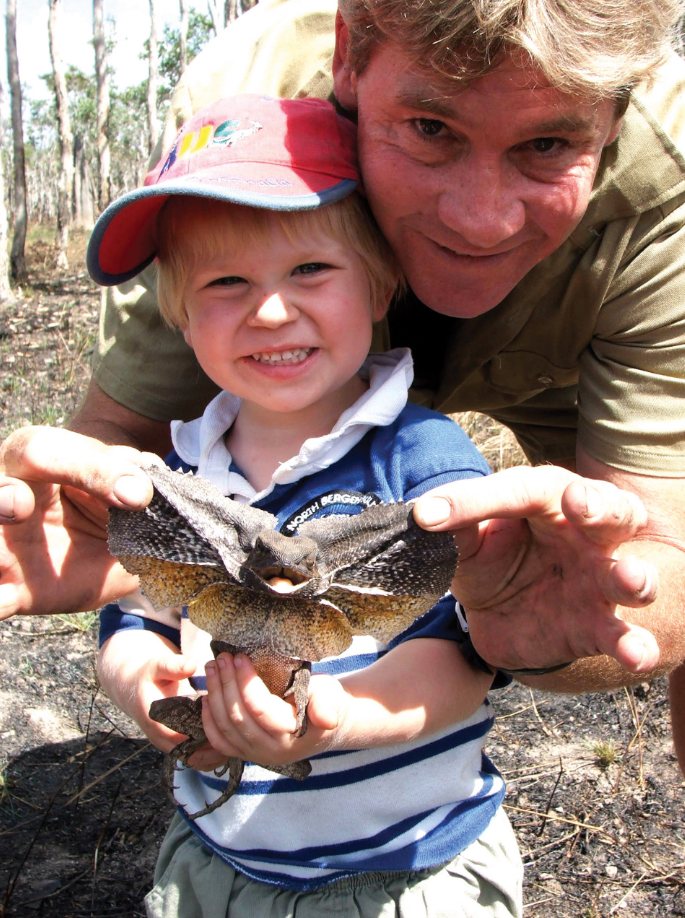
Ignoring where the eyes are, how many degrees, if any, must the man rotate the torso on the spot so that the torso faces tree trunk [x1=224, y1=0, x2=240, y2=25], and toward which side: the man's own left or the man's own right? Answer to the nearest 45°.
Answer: approximately 180°

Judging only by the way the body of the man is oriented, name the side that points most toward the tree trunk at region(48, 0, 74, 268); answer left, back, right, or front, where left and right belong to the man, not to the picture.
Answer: back

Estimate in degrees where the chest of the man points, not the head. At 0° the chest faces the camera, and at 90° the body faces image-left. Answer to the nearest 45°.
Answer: approximately 0°

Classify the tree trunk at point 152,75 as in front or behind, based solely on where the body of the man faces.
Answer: behind

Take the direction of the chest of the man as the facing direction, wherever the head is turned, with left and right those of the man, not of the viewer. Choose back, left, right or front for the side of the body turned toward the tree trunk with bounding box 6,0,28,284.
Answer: back

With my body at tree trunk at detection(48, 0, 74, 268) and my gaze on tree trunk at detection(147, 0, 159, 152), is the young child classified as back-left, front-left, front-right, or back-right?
back-right

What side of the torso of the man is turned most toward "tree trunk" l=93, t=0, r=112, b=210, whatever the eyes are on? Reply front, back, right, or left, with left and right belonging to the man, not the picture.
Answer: back
